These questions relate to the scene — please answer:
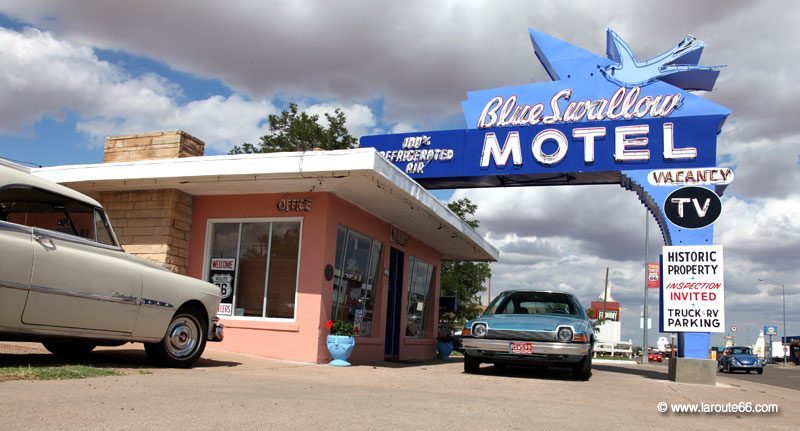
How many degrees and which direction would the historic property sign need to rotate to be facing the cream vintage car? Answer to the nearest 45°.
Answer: approximately 45° to its right

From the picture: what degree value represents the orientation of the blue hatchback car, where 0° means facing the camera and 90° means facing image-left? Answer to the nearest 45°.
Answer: approximately 0°

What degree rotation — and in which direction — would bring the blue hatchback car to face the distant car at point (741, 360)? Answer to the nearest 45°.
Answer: approximately 180°

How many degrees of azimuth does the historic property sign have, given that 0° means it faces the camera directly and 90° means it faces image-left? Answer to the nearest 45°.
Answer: approximately 0°

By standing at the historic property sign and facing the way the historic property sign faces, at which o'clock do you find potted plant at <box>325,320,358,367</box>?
The potted plant is roughly at 2 o'clock from the historic property sign.

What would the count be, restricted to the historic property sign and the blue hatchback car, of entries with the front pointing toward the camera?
2

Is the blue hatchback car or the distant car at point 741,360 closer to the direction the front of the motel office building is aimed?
the blue hatchback car

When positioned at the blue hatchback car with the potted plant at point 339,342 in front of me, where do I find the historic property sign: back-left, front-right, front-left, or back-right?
back-right

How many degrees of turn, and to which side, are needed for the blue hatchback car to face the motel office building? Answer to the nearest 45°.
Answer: approximately 90° to its right

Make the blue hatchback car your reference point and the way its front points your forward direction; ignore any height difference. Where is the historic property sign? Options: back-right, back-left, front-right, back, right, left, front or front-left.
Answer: back-left

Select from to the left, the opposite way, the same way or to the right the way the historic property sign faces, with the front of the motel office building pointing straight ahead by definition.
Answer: to the right

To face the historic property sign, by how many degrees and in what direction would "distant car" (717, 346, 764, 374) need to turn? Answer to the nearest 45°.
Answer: approximately 45° to its right

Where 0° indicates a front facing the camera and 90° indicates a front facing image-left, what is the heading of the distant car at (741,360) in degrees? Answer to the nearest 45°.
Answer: approximately 315°
